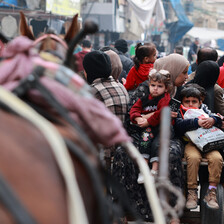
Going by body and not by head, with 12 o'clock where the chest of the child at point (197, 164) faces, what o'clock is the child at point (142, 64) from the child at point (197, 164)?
the child at point (142, 64) is roughly at 5 o'clock from the child at point (197, 164).

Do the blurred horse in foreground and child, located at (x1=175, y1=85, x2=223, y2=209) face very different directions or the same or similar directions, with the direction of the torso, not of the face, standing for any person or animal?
very different directions

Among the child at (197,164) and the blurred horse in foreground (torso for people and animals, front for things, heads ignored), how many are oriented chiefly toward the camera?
1

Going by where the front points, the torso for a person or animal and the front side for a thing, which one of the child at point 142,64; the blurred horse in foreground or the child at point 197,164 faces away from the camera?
the blurred horse in foreground

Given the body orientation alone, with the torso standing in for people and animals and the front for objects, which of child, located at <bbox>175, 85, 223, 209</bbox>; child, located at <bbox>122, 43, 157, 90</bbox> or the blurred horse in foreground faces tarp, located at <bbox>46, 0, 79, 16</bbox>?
the blurred horse in foreground

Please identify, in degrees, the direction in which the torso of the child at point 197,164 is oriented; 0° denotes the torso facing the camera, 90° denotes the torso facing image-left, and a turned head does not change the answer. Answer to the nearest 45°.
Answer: approximately 0°

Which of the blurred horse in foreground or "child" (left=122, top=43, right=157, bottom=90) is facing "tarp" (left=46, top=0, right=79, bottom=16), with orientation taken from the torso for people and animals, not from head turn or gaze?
the blurred horse in foreground

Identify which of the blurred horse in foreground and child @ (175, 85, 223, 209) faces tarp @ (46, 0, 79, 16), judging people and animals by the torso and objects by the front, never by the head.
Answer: the blurred horse in foreground

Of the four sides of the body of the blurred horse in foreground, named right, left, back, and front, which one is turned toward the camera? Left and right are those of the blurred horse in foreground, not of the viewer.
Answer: back
